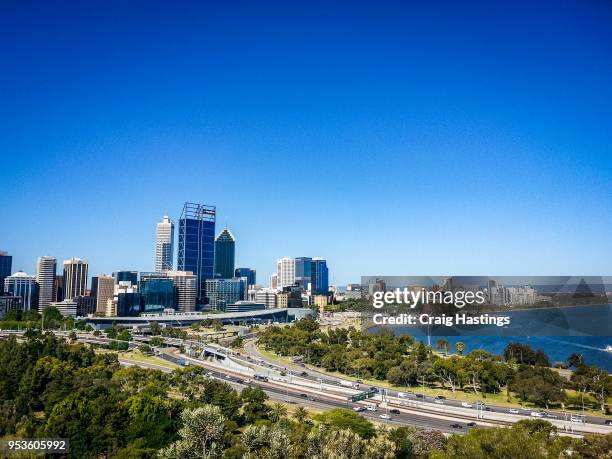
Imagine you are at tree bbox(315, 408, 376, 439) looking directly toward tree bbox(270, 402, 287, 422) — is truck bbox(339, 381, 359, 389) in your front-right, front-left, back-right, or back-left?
front-right

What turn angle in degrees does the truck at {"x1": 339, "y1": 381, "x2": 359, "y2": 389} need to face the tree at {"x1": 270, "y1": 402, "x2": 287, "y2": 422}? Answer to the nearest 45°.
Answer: approximately 45° to its right

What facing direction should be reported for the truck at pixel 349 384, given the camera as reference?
facing the viewer and to the right of the viewer

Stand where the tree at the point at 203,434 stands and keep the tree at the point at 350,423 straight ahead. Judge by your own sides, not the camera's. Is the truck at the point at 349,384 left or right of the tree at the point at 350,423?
left

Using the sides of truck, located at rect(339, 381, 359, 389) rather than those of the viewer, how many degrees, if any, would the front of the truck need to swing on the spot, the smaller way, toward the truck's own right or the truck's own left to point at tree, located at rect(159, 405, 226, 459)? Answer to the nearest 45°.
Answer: approximately 45° to the truck's own right

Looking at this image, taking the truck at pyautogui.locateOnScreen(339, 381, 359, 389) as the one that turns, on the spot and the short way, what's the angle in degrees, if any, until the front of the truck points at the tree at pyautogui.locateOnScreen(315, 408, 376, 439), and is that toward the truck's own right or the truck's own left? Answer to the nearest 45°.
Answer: approximately 45° to the truck's own right

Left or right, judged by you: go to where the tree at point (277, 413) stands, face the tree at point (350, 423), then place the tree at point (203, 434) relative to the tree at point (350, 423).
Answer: right
